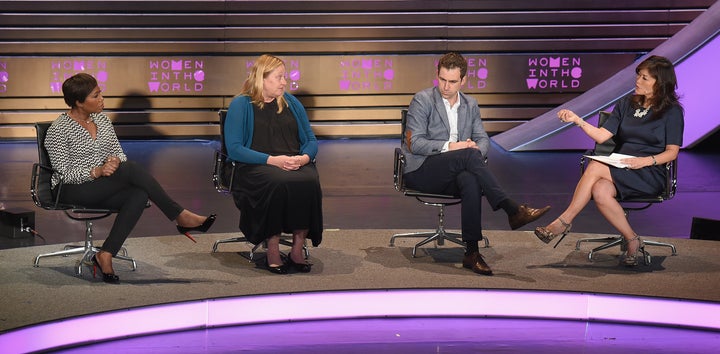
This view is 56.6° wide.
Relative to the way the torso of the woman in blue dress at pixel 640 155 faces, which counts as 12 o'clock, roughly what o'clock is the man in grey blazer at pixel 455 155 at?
The man in grey blazer is roughly at 1 o'clock from the woman in blue dress.

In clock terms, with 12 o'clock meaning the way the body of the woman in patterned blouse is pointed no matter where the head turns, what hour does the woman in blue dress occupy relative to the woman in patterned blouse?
The woman in blue dress is roughly at 11 o'clock from the woman in patterned blouse.

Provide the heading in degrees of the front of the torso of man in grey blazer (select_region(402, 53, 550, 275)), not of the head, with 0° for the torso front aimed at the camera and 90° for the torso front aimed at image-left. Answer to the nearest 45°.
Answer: approximately 315°

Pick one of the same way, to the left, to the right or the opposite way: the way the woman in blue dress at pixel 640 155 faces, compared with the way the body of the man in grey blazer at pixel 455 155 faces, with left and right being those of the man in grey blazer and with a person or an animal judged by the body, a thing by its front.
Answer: to the right

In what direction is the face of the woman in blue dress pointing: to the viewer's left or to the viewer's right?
to the viewer's left

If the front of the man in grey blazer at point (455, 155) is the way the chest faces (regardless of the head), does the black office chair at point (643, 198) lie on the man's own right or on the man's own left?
on the man's own left

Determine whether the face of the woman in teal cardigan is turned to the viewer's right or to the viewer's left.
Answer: to the viewer's right

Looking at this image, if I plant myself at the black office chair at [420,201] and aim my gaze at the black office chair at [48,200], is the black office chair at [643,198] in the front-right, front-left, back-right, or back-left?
back-left

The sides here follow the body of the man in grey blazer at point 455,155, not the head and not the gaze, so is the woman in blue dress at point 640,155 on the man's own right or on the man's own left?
on the man's own left

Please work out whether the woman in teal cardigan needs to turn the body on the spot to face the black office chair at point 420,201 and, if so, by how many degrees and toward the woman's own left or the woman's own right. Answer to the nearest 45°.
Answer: approximately 45° to the woman's own left

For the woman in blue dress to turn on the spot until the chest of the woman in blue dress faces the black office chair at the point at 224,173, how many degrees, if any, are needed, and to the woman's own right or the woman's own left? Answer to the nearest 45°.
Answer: approximately 45° to the woman's own right
